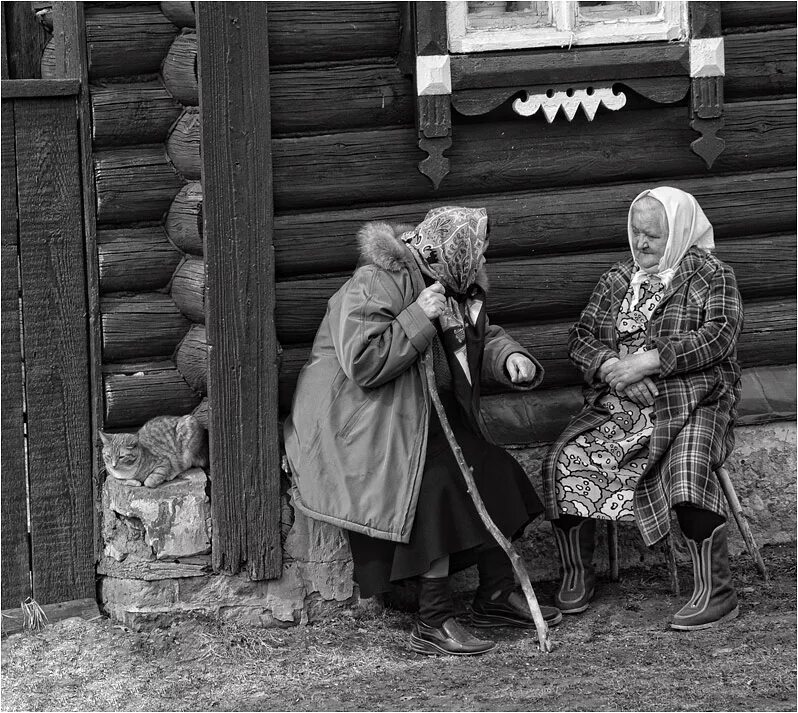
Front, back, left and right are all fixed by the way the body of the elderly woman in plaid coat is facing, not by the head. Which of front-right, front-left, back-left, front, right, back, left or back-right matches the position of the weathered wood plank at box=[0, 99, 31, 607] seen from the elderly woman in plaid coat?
front-right

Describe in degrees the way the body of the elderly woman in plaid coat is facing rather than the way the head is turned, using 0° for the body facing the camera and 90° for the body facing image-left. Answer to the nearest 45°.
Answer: approximately 45°

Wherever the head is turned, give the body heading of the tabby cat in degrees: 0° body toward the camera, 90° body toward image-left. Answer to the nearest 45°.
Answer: approximately 45°
